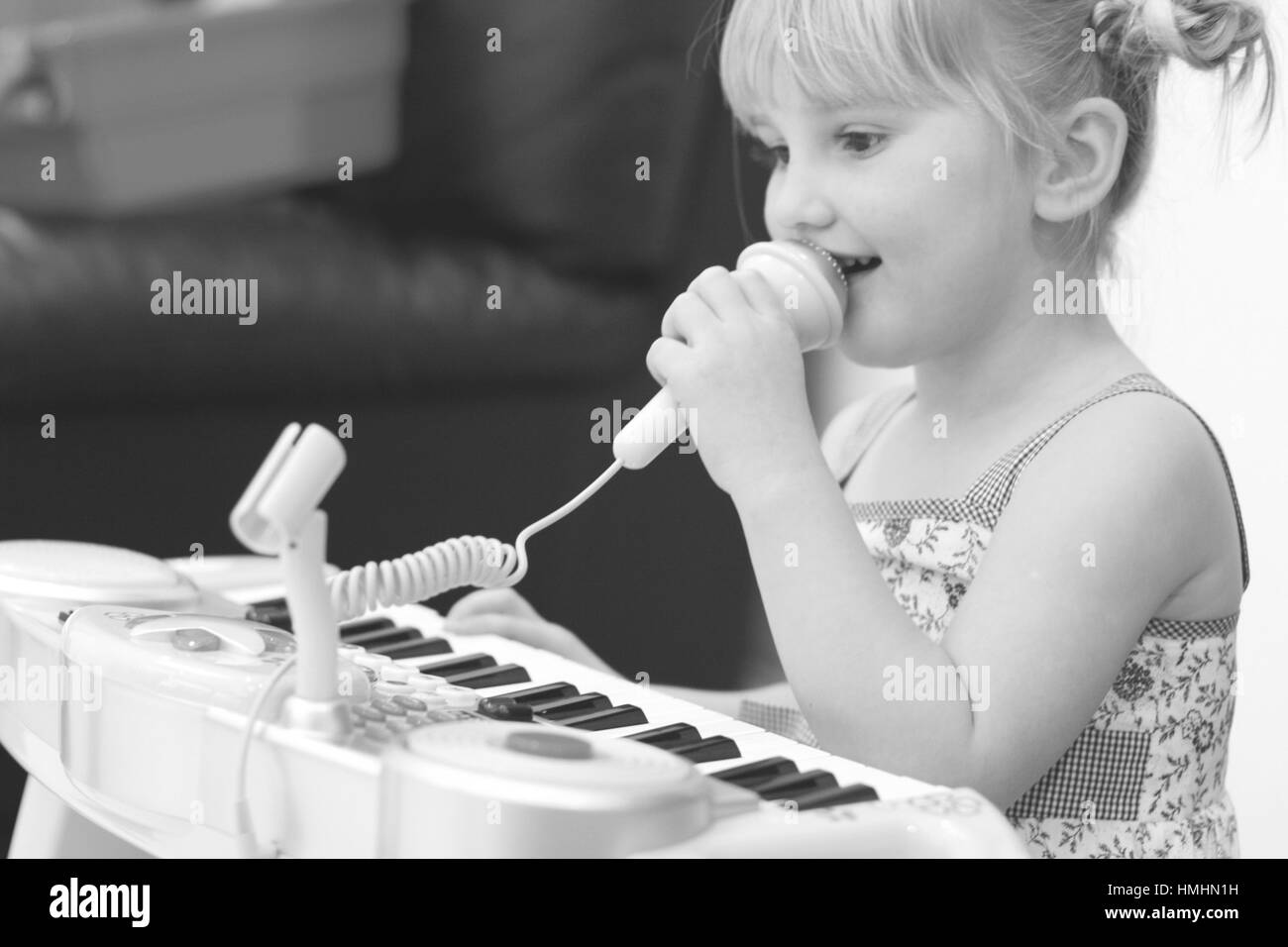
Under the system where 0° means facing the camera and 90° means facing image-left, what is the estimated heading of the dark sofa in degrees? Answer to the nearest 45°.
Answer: approximately 0°

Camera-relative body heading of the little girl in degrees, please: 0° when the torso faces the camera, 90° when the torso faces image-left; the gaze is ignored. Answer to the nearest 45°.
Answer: approximately 45°

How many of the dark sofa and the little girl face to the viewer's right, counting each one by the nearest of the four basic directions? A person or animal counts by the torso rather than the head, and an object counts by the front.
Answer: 0

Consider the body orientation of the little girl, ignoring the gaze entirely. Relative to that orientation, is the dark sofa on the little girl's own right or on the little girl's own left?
on the little girl's own right

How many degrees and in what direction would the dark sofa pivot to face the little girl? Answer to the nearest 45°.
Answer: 0° — it already faces them
